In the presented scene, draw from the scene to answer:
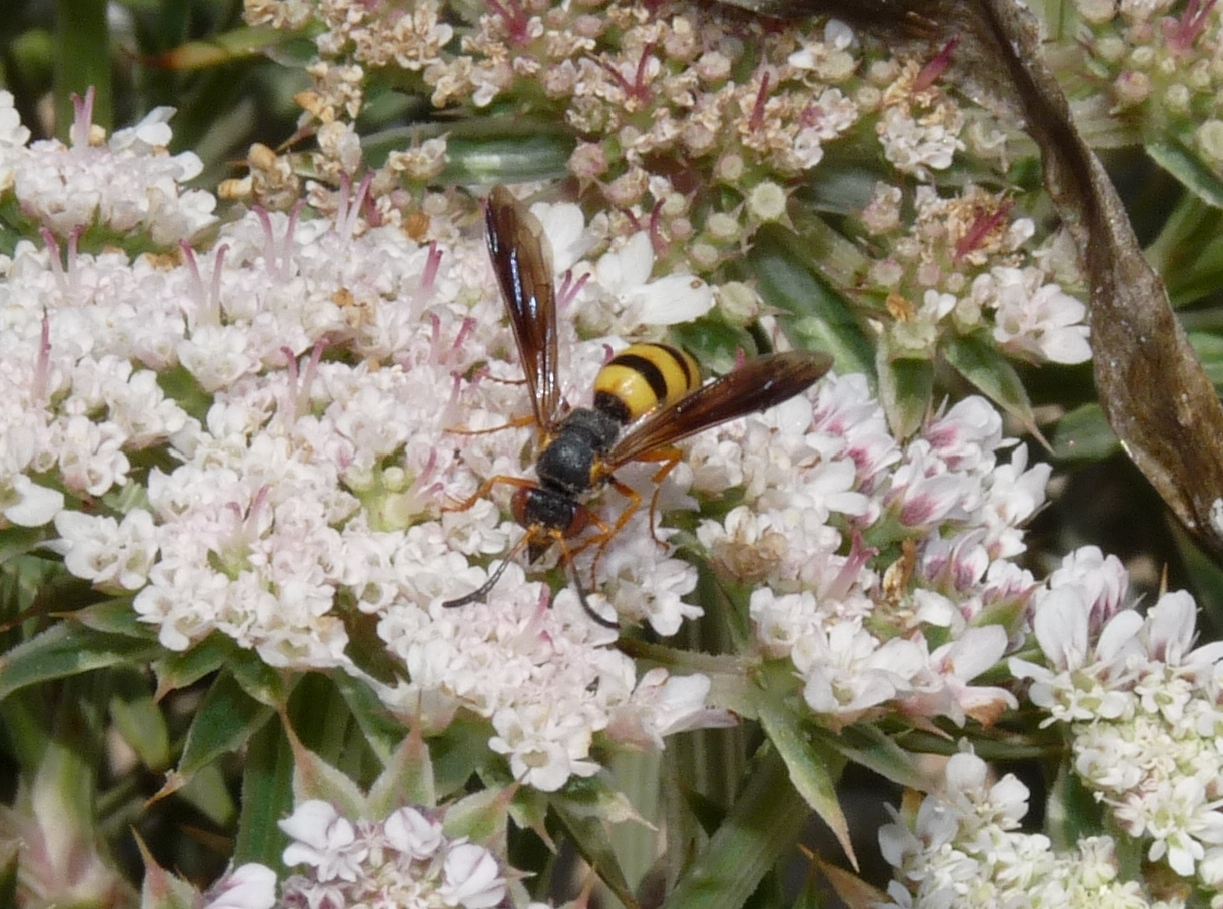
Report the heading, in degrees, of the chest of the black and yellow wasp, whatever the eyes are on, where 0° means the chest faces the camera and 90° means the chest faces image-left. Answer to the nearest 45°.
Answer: approximately 45°

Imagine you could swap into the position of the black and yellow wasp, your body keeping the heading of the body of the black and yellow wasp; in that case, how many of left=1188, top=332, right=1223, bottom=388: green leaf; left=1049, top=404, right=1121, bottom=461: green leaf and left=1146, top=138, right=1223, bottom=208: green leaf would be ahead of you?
0

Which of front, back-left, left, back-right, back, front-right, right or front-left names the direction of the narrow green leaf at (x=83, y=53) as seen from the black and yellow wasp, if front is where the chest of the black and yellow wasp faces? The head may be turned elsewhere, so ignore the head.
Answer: right

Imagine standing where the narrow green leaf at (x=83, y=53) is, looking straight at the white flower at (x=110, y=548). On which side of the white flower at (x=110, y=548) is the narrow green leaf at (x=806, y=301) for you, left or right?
left

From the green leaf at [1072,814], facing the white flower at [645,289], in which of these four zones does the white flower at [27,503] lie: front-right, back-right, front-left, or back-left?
front-left

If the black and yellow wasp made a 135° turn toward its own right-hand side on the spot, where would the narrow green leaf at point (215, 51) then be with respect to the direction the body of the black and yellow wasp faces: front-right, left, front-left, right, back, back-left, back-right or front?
front-left

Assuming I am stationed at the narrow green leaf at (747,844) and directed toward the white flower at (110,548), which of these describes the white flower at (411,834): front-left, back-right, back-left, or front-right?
front-left

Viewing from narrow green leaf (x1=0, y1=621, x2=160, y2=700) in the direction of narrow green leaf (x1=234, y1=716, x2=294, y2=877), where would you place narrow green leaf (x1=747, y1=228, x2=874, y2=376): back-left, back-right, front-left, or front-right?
front-left
